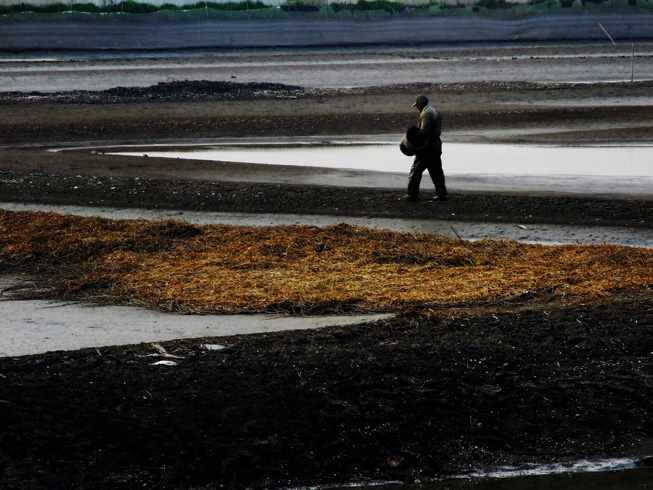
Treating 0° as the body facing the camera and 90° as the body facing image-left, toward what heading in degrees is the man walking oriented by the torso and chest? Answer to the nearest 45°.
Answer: approximately 90°

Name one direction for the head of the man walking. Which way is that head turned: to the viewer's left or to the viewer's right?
to the viewer's left
